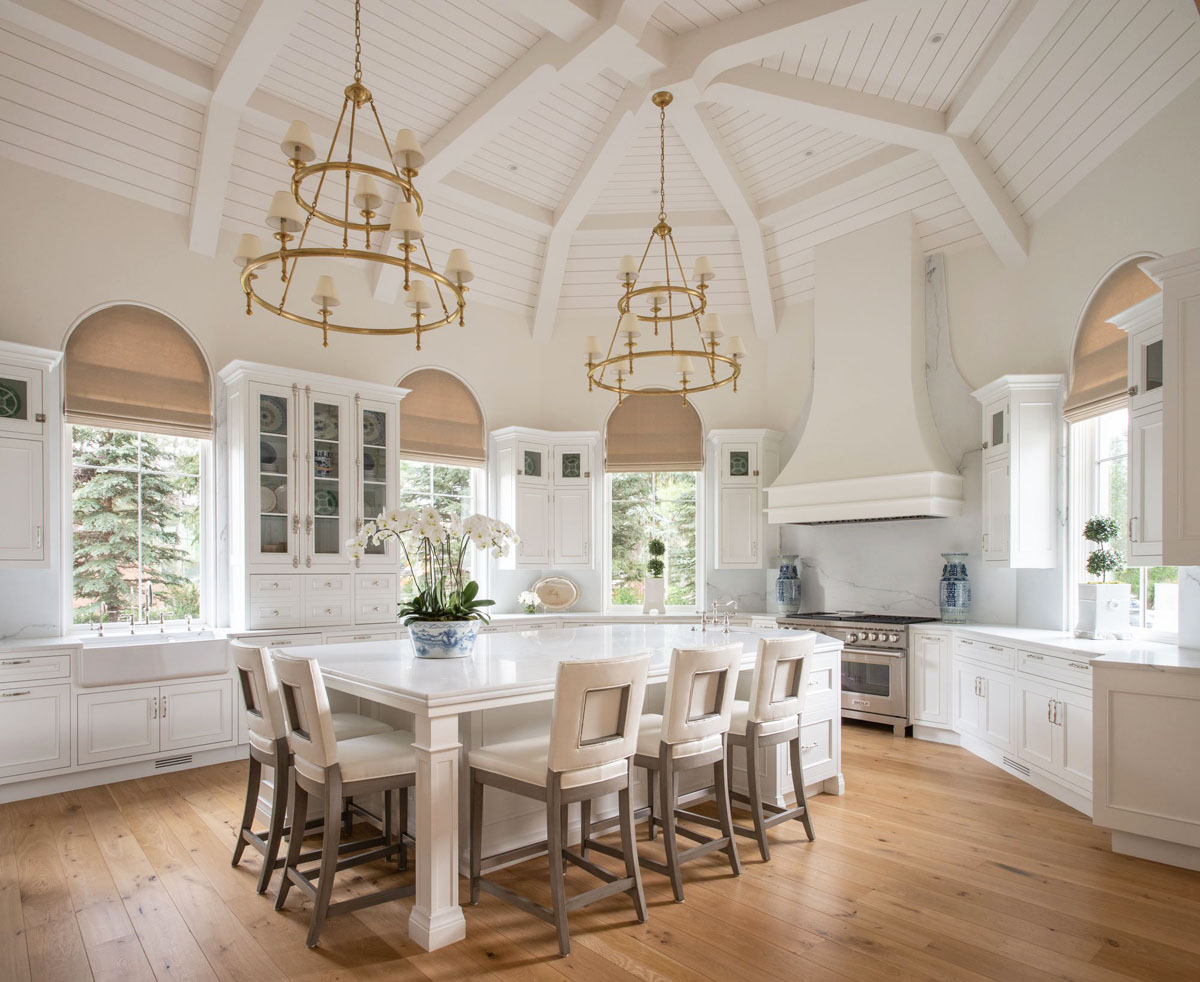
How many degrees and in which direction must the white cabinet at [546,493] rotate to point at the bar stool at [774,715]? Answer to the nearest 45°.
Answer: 0° — it already faces it

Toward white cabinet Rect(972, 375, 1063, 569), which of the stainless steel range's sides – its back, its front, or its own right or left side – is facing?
left

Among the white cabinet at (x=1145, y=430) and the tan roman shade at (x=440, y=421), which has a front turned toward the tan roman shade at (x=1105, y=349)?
the tan roman shade at (x=440, y=421)

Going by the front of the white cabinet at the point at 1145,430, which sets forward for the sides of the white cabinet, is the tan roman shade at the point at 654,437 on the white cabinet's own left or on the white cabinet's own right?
on the white cabinet's own right

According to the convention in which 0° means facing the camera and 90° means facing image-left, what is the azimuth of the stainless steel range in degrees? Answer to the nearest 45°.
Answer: approximately 45°

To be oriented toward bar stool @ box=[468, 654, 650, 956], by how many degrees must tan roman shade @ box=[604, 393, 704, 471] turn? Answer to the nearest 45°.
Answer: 0° — it already faces it

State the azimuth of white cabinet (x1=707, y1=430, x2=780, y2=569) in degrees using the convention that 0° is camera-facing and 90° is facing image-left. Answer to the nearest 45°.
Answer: approximately 0°

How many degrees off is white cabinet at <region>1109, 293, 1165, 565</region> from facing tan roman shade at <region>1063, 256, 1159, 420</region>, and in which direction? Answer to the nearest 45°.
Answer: approximately 135° to its right

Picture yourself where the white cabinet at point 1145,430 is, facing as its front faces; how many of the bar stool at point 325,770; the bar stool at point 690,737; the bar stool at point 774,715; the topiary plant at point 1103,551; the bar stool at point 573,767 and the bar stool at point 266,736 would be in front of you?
5

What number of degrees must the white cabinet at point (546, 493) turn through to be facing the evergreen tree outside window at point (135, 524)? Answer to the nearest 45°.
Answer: approximately 45° to its right
